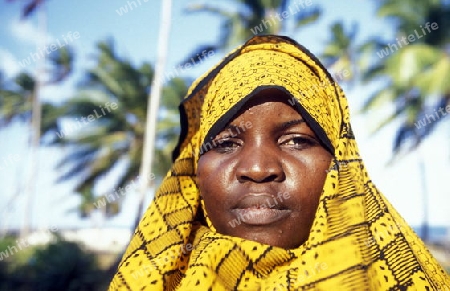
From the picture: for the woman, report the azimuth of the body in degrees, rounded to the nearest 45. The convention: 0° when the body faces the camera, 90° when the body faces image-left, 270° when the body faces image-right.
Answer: approximately 0°

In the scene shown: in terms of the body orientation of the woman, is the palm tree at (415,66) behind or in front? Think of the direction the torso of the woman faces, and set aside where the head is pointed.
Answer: behind
